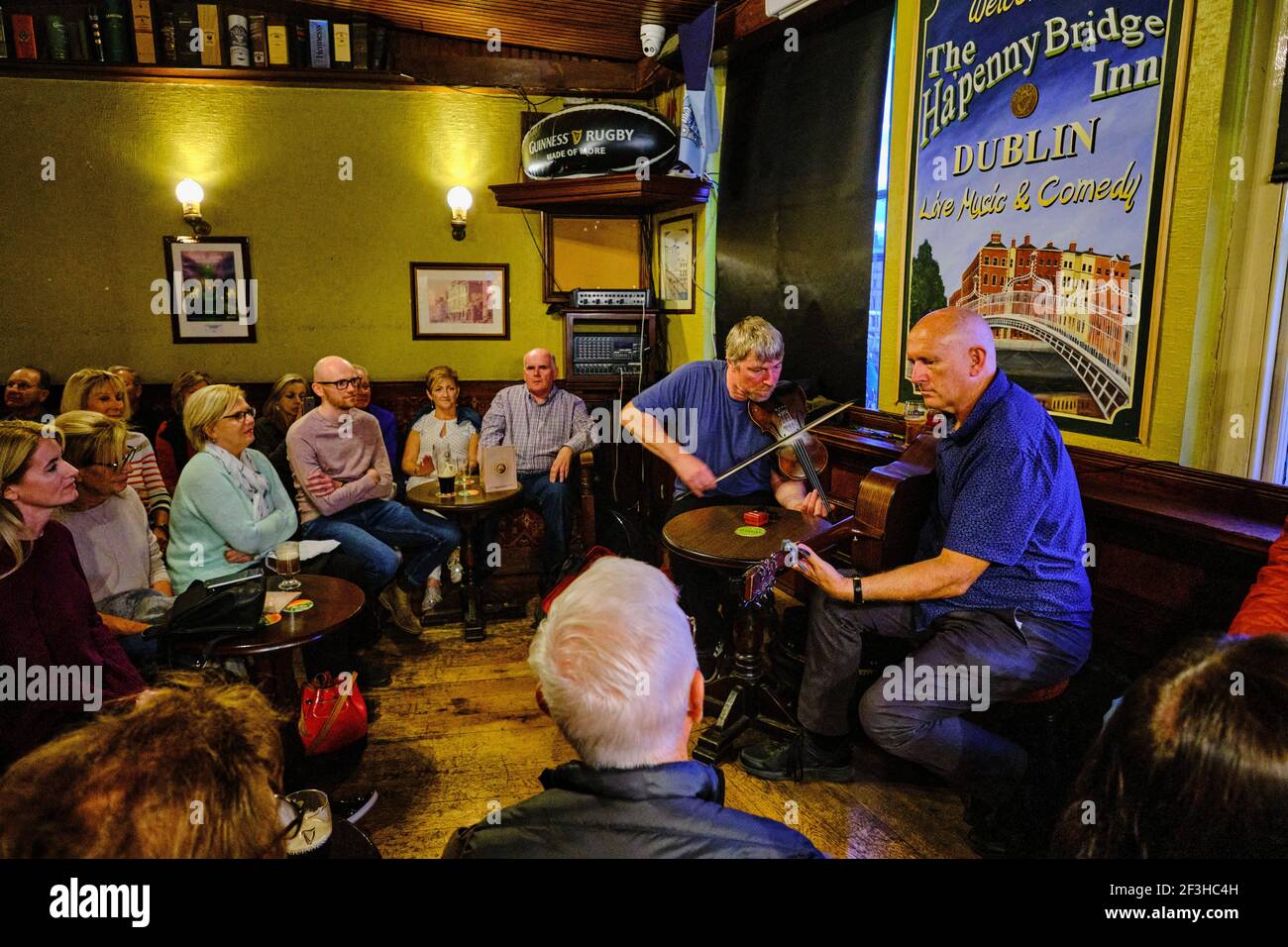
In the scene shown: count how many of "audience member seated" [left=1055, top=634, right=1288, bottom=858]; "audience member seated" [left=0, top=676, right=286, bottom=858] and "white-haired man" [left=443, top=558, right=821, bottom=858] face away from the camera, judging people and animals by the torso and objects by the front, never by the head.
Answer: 3

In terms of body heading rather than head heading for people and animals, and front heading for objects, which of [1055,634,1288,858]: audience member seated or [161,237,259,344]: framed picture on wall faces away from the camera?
the audience member seated

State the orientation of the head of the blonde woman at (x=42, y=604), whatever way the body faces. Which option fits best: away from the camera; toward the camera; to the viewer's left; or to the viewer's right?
to the viewer's right

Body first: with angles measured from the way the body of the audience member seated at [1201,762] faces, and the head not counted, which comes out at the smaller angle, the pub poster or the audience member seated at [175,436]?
the pub poster

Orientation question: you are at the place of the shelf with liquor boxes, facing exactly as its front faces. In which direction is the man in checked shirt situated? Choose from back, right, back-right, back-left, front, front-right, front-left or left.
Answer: front-left

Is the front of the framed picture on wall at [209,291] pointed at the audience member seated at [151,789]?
yes

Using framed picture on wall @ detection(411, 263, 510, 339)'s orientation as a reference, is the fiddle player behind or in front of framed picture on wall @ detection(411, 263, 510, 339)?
in front

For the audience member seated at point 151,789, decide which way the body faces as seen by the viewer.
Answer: away from the camera

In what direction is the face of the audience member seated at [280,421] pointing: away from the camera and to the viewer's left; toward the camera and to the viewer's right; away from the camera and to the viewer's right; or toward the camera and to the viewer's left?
toward the camera and to the viewer's right

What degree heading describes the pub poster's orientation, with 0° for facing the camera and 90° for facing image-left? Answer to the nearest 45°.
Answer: approximately 45°

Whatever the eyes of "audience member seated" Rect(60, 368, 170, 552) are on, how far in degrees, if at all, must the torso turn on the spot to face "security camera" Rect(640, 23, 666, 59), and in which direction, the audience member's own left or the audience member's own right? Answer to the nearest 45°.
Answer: approximately 45° to the audience member's own left

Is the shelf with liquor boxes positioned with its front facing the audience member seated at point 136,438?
yes

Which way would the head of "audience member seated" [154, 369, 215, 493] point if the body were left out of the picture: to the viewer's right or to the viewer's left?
to the viewer's right

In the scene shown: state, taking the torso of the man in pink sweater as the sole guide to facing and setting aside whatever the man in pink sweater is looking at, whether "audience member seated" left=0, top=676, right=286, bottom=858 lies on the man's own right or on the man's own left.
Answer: on the man's own right

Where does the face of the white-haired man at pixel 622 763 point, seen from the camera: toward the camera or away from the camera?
away from the camera
